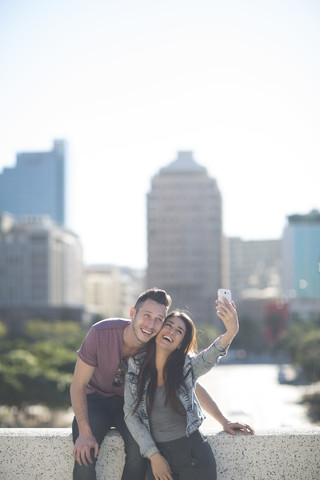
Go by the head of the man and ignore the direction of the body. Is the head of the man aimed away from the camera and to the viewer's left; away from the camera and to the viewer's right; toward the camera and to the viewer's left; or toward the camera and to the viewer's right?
toward the camera and to the viewer's right

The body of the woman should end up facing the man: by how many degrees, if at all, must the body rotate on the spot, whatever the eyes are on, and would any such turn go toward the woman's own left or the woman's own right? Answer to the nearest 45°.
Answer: approximately 90° to the woman's own right

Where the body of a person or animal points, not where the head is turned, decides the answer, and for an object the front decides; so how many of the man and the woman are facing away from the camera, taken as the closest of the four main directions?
0

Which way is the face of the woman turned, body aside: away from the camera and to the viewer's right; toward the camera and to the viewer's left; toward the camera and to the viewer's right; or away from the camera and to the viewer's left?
toward the camera and to the viewer's right

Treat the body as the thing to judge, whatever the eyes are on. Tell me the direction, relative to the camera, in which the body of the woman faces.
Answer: toward the camera

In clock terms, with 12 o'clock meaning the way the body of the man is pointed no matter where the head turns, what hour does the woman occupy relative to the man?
The woman is roughly at 11 o'clock from the man.
